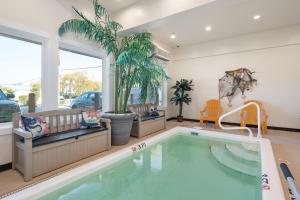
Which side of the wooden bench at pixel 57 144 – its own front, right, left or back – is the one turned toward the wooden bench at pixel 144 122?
left

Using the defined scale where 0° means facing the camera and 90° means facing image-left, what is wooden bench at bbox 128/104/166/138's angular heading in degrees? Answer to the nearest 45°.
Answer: approximately 315°

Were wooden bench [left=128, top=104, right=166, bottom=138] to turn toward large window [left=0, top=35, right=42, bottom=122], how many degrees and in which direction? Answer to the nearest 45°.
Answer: approximately 90° to its right

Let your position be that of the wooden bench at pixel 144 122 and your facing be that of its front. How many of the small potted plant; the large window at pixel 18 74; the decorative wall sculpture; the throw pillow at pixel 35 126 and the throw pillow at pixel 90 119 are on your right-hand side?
3

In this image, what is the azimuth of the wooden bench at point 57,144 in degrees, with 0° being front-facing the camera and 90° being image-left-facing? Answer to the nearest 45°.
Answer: approximately 315°

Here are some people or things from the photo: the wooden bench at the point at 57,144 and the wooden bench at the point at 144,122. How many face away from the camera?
0

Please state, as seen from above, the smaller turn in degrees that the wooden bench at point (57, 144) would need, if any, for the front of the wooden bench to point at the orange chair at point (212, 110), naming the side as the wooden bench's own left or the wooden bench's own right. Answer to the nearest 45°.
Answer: approximately 45° to the wooden bench's own left

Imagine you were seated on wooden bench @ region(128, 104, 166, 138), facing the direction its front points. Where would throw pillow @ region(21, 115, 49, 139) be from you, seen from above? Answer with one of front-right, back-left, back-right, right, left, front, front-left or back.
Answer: right

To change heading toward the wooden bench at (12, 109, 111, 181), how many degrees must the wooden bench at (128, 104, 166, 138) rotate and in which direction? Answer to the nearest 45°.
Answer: approximately 90° to its right
